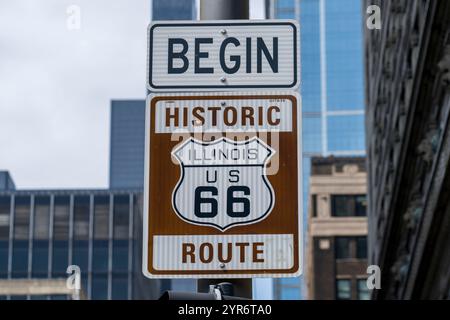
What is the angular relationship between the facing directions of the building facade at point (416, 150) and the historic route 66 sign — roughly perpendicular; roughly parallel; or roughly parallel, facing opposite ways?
roughly perpendicular

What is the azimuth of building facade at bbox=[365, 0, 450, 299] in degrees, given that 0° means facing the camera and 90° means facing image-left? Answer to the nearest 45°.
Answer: approximately 90°

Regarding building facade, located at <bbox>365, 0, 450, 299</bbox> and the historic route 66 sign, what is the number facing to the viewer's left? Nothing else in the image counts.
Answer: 1

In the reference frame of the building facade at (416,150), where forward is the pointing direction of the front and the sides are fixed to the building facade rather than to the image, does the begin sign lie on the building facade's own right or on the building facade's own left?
on the building facade's own left

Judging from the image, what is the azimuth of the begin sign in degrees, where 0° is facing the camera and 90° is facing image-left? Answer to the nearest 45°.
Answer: approximately 0°

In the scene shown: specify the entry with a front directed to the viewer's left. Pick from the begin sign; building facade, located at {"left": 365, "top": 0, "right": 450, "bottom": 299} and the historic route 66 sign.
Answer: the building facade

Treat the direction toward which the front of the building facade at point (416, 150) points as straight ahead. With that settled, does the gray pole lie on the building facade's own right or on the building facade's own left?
on the building facade's own left

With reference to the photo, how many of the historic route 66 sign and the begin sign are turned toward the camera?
2

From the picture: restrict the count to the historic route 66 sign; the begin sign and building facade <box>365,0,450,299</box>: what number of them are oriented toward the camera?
2
